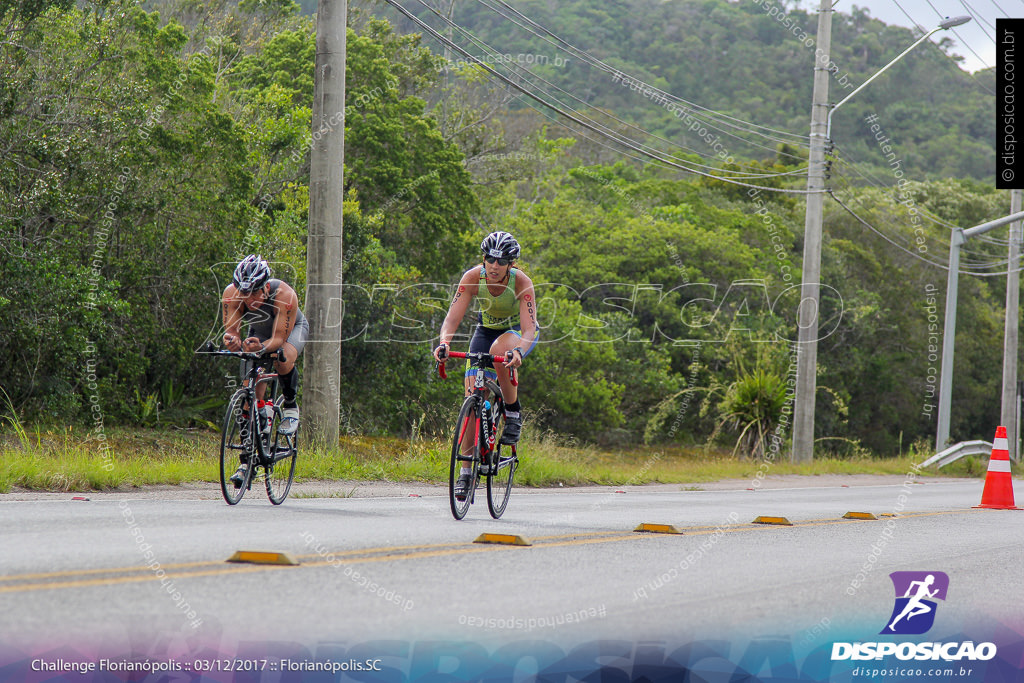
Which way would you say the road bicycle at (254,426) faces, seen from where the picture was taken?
facing the viewer and to the left of the viewer

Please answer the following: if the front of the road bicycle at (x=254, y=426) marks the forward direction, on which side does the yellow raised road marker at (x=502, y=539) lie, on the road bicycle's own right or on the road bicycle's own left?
on the road bicycle's own left

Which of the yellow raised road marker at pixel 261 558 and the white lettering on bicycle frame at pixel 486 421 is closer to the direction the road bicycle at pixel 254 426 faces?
the yellow raised road marker

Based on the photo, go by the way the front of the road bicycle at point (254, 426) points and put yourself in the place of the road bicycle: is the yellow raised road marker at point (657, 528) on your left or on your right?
on your left

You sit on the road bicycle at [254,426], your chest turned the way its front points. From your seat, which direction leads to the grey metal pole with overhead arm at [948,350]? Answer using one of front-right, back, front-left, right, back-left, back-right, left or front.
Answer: back

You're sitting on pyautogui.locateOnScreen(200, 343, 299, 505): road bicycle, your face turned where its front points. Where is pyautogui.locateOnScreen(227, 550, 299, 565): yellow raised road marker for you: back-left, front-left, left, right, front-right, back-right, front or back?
front-left

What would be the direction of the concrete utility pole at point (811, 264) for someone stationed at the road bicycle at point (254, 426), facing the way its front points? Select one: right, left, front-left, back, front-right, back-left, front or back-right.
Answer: back

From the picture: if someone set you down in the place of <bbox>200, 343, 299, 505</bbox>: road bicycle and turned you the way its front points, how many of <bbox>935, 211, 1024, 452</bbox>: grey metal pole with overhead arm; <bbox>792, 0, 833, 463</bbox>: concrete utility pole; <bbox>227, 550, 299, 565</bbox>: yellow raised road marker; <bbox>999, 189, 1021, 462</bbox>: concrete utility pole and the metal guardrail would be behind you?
4

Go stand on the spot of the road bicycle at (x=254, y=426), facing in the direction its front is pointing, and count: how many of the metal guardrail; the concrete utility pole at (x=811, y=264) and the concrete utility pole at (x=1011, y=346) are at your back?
3

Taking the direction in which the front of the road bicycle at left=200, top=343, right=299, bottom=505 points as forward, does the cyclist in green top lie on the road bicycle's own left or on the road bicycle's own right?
on the road bicycle's own left

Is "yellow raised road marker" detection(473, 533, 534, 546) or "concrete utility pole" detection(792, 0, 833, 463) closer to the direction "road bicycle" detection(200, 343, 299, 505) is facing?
the yellow raised road marker

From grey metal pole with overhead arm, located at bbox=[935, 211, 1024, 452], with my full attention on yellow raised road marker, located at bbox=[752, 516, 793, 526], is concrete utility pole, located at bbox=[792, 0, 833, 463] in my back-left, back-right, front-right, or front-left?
front-right

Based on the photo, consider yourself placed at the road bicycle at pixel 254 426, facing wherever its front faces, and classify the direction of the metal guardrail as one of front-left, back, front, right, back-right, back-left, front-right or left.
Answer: back
